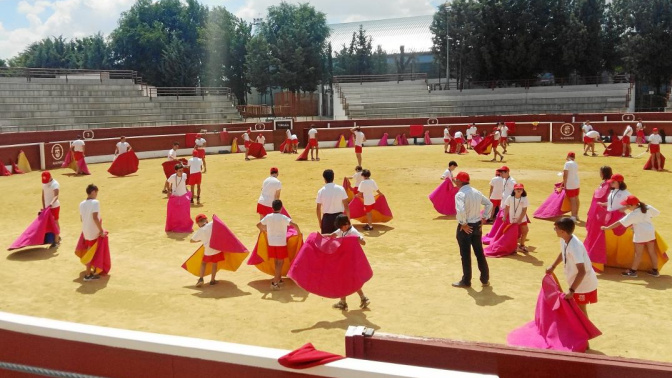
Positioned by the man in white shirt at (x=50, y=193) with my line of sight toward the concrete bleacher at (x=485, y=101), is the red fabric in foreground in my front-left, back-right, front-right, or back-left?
back-right

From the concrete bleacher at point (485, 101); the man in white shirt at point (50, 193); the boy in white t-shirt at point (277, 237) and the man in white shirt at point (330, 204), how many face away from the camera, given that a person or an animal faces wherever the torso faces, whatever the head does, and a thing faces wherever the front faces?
2

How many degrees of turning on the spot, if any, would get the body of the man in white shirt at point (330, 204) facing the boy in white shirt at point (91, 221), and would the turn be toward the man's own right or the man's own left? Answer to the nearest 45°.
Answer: approximately 90° to the man's own left

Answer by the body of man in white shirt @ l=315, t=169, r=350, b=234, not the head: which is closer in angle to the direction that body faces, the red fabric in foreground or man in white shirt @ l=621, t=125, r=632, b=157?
the man in white shirt

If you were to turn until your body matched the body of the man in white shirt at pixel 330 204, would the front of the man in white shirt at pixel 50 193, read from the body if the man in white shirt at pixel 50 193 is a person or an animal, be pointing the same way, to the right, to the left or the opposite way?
the opposite way

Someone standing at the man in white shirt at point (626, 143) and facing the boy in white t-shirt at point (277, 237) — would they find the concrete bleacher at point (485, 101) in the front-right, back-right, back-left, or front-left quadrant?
back-right

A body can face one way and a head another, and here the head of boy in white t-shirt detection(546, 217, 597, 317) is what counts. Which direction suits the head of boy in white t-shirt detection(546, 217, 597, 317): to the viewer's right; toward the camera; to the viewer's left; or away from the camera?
to the viewer's left

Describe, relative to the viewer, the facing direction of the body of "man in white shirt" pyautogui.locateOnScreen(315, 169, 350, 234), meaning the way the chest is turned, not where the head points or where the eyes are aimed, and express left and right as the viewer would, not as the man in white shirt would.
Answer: facing away from the viewer

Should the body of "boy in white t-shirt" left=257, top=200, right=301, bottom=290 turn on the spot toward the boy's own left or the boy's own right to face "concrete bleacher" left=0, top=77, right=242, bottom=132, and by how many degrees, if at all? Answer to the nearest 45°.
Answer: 0° — they already face it
